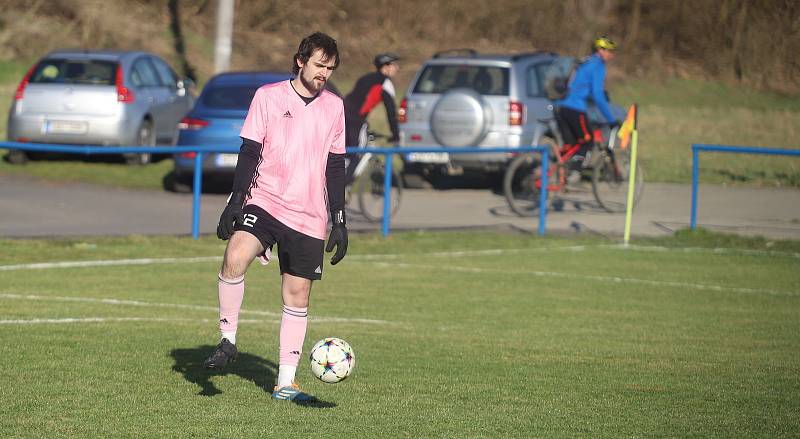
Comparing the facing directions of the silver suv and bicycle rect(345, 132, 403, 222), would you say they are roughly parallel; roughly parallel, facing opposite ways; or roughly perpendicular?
roughly perpendicular

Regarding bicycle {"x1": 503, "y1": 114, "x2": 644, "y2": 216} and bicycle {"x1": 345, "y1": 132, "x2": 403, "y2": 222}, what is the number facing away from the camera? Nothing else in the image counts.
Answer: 0

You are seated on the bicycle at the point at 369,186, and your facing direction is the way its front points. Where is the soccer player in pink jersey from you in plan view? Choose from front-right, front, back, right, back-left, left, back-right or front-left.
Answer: front-right

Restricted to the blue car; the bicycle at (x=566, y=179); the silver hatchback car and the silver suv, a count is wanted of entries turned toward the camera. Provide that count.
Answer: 0

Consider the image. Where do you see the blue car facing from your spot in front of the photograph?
facing away from the viewer and to the right of the viewer

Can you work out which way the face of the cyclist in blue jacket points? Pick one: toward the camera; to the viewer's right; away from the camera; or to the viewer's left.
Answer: to the viewer's right

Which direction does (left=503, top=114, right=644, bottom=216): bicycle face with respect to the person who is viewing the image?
facing to the right of the viewer

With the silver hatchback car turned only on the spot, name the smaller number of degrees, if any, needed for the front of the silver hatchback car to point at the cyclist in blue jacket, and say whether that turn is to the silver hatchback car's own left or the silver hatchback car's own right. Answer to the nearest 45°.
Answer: approximately 90° to the silver hatchback car's own right

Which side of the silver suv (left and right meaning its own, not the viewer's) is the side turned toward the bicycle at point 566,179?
back

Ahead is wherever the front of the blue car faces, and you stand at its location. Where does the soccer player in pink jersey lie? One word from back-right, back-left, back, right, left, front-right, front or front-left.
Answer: back-right

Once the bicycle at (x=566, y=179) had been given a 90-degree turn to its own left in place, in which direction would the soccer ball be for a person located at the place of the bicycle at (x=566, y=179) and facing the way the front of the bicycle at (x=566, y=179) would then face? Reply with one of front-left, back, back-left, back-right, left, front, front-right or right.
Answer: back

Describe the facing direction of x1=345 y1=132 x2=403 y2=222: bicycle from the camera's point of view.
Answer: facing the viewer and to the right of the viewer

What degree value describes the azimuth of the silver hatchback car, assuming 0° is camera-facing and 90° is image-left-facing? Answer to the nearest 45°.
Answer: approximately 225°

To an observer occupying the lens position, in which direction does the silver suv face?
facing away from the viewer and to the right of the viewer

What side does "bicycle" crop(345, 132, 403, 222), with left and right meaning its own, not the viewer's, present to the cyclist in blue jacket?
front
